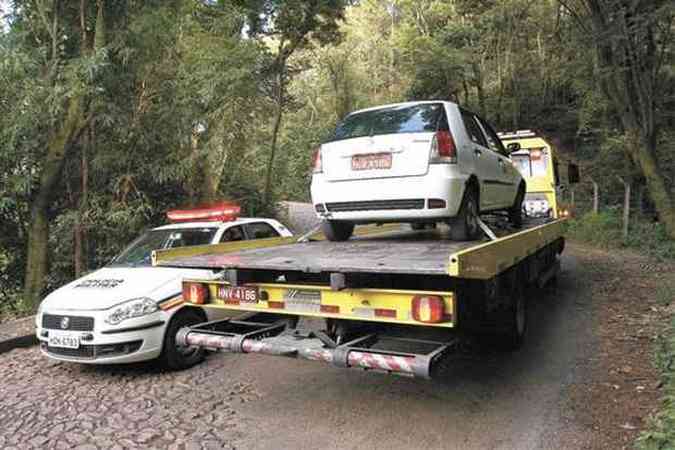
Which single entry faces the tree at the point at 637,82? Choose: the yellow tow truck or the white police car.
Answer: the yellow tow truck

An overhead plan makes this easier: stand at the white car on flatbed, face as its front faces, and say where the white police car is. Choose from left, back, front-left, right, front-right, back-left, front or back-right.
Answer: back-left

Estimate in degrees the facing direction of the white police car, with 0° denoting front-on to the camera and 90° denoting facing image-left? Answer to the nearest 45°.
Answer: approximately 45°

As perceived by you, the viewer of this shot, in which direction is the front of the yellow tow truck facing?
facing away from the viewer and to the right of the viewer

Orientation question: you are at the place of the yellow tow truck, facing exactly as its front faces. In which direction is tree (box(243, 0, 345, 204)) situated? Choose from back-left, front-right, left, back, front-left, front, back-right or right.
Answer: front-left

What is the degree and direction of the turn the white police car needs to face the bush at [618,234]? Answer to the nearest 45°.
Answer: approximately 180°

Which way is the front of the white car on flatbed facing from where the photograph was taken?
facing away from the viewer and to the right of the viewer

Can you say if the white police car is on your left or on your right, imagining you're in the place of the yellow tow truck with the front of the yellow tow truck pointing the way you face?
on your left

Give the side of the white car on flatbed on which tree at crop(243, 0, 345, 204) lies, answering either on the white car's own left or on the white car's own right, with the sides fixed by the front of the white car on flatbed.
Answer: on the white car's own left
